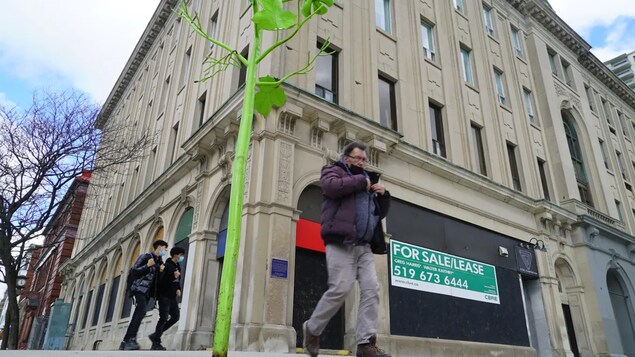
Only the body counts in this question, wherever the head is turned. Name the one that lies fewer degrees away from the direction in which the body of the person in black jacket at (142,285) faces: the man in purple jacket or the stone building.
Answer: the man in purple jacket

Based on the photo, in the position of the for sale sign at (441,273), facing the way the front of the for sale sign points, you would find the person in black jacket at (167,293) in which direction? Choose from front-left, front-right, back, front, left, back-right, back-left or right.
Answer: right

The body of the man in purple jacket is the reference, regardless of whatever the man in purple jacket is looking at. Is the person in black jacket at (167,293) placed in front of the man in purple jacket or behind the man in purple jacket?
behind

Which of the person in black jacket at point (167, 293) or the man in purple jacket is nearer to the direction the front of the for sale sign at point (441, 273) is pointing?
the man in purple jacket

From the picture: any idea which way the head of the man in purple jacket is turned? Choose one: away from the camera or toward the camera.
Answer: toward the camera

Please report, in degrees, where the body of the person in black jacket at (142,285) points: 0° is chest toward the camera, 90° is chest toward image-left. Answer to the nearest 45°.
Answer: approximately 315°

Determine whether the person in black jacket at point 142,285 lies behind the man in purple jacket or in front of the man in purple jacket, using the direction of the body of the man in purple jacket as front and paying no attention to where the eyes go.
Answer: behind

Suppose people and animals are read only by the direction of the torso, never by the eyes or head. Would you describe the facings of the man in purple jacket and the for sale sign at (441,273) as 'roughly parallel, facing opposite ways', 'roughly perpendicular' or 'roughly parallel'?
roughly parallel
